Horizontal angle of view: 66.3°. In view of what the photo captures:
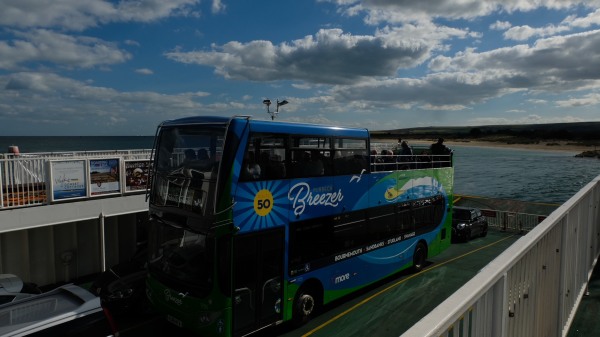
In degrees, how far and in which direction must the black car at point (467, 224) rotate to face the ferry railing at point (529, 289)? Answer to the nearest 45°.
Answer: approximately 45° to its left

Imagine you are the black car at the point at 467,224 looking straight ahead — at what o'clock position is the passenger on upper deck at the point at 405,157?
The passenger on upper deck is roughly at 11 o'clock from the black car.

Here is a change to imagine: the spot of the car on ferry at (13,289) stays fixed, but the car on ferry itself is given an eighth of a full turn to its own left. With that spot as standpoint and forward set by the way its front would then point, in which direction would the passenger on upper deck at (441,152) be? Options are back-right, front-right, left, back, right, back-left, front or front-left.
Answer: left

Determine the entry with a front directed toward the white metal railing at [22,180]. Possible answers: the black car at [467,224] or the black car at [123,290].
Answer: the black car at [467,224]

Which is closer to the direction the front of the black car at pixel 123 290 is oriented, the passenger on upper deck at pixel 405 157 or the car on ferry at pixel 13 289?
the car on ferry

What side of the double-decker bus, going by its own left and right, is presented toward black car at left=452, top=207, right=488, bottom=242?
back

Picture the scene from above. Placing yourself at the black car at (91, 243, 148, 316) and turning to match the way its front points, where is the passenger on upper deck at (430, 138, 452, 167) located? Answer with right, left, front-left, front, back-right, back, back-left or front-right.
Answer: back-left
